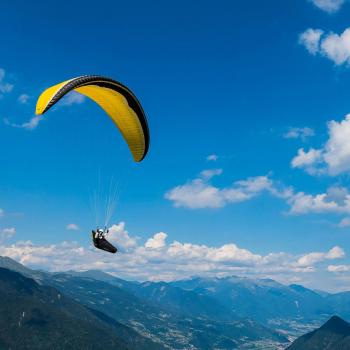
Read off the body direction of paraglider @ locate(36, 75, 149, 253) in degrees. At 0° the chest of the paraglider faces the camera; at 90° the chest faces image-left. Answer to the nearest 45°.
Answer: approximately 315°
